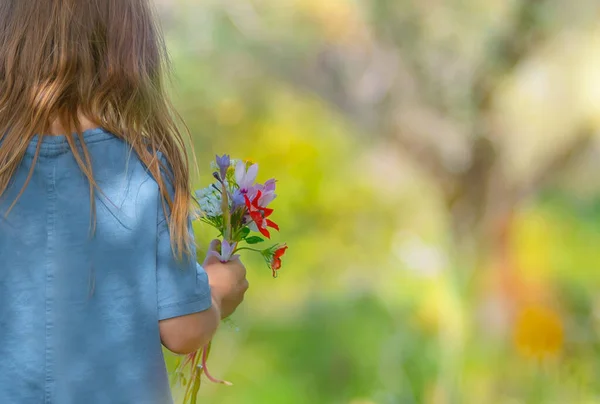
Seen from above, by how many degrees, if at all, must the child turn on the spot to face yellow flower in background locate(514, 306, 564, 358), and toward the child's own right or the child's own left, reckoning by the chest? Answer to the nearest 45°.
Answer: approximately 45° to the child's own right

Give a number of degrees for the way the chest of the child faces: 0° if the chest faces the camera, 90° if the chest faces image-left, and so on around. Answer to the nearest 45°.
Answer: approximately 180°

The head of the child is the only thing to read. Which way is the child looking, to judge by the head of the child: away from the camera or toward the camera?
away from the camera
